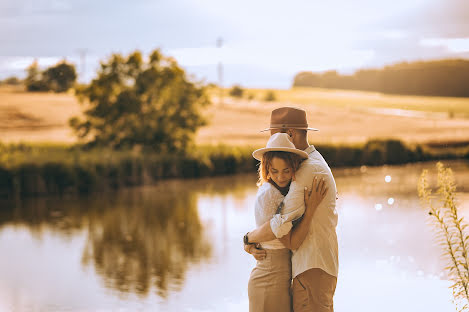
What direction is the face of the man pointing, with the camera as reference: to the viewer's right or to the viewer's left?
to the viewer's left

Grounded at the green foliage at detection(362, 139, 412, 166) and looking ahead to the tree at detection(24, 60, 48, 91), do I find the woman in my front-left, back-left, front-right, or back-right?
back-left

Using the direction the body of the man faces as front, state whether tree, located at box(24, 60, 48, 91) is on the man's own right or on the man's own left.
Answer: on the man's own right

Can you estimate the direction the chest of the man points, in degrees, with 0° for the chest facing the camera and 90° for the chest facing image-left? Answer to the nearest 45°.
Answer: approximately 90°
